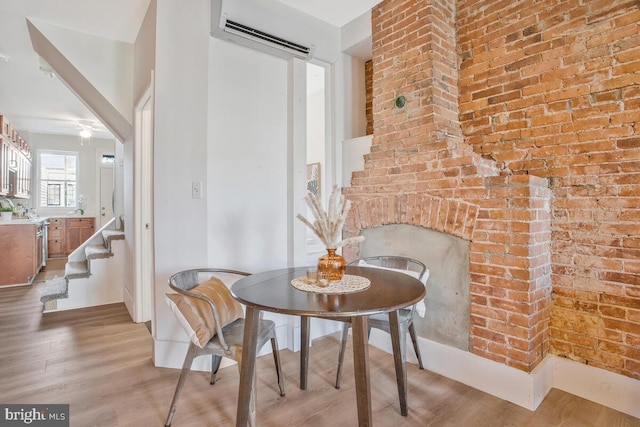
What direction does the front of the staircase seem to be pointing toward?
to the viewer's left

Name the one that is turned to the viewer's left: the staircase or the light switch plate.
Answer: the staircase

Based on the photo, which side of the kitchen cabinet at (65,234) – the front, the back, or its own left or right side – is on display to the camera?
front

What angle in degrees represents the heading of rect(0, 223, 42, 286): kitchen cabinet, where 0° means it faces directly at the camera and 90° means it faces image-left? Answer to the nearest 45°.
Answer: approximately 270°

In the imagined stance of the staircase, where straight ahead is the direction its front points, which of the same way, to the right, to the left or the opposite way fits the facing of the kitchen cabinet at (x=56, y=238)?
to the left

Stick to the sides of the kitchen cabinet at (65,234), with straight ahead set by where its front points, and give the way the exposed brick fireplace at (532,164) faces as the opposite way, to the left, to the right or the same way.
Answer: to the right

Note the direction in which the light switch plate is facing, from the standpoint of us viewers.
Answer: facing the viewer

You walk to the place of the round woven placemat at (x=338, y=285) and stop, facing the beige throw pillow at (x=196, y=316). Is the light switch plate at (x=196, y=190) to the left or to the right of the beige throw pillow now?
right

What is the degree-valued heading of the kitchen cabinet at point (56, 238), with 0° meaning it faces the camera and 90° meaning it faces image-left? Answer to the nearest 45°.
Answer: approximately 0°

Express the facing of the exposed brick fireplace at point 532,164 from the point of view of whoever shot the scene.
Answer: facing the viewer and to the left of the viewer

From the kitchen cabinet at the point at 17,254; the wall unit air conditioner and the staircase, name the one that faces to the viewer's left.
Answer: the staircase

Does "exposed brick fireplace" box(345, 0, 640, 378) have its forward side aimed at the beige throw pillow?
yes

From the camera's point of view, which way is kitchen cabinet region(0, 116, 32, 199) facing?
to the viewer's right

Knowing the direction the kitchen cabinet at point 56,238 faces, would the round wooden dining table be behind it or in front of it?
in front

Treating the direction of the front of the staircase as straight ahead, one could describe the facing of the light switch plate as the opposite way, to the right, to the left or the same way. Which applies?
to the left

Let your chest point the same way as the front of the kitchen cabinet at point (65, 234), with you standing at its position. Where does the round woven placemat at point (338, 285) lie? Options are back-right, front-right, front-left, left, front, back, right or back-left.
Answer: front

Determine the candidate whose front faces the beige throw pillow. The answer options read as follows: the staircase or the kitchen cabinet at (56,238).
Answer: the kitchen cabinet

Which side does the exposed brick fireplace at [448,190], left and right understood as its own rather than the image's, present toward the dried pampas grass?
front
